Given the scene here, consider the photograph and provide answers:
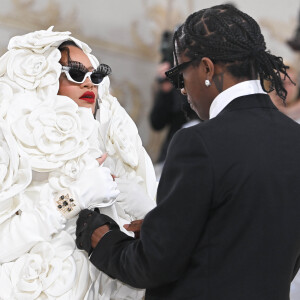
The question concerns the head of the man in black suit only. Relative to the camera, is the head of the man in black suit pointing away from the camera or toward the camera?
away from the camera

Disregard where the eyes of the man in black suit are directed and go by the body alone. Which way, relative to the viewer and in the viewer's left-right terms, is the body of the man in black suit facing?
facing away from the viewer and to the left of the viewer
